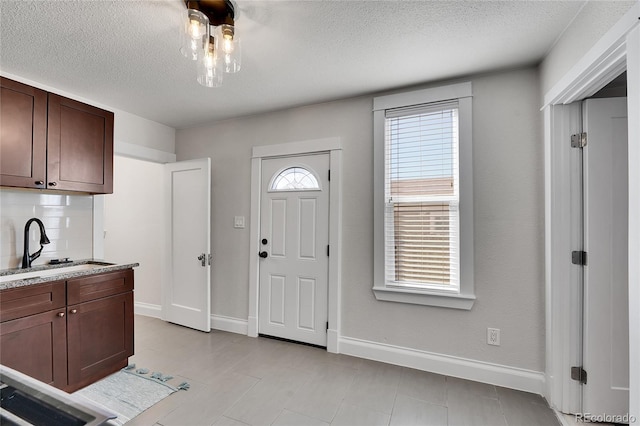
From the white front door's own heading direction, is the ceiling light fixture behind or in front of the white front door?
in front

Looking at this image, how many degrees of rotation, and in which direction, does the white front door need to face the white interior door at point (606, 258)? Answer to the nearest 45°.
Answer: approximately 90° to its left

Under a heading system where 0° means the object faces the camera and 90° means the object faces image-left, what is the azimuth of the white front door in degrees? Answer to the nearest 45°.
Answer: approximately 45°

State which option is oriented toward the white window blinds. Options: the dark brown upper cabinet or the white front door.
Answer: the dark brown upper cabinet

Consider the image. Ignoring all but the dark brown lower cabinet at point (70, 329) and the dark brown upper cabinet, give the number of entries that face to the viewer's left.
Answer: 0

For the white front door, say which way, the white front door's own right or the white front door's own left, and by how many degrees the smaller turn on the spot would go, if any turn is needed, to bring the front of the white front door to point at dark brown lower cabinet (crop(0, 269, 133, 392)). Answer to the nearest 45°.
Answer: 0° — it already faces it

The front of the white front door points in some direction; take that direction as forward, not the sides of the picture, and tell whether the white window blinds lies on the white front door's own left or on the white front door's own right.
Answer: on the white front door's own left

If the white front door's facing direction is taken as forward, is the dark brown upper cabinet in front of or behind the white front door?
in front

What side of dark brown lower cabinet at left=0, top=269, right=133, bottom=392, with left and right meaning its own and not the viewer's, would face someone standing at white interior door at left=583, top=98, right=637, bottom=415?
front

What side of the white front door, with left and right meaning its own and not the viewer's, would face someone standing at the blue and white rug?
front

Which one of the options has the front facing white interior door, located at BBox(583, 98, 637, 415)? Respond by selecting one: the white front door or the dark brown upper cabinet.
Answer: the dark brown upper cabinet
